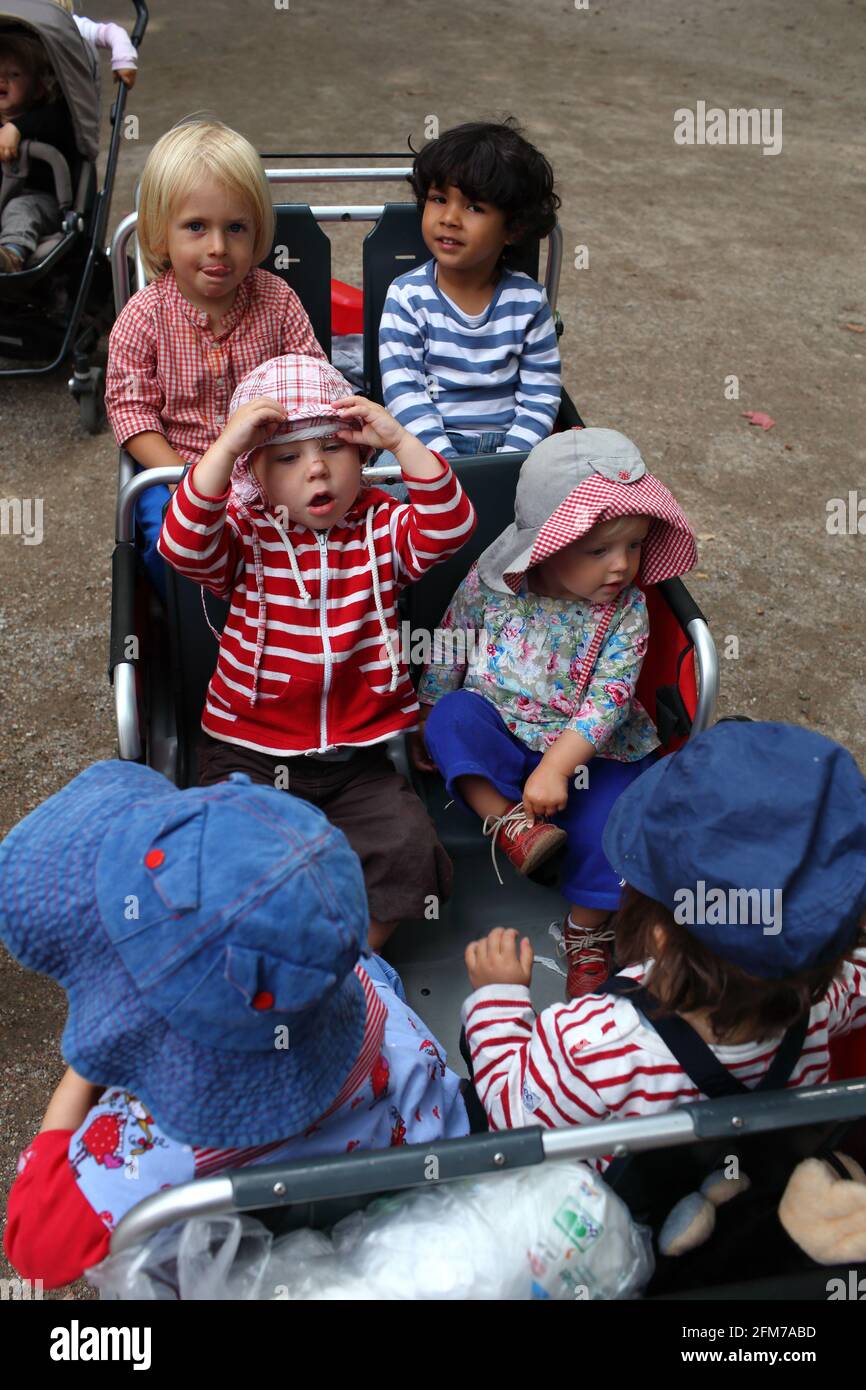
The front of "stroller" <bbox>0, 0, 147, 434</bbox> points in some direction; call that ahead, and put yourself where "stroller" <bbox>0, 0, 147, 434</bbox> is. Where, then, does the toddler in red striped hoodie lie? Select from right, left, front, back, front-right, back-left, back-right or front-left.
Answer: front-left

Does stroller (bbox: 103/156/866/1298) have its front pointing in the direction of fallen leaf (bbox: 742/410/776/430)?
no

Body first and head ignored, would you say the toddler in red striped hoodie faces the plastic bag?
yes

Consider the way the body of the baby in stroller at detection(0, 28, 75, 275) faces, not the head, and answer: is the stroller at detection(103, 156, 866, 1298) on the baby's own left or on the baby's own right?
on the baby's own left

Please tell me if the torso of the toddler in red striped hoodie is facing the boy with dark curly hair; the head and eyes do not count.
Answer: no

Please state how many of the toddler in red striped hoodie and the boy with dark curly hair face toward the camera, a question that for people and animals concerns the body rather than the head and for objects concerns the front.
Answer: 2

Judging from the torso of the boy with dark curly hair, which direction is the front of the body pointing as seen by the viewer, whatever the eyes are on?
toward the camera

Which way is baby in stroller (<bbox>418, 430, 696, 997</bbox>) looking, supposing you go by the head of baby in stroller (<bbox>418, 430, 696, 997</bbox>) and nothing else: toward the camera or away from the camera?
toward the camera

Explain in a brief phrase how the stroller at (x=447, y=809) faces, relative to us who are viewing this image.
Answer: facing the viewer

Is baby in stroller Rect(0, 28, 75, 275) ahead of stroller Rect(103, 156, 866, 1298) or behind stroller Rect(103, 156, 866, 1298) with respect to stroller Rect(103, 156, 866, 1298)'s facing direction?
behind

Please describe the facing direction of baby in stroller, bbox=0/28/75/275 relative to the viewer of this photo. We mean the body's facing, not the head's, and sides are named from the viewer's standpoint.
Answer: facing the viewer and to the left of the viewer

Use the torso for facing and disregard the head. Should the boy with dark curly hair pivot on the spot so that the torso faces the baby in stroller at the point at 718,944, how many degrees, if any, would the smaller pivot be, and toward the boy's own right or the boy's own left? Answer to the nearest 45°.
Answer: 0° — they already face them

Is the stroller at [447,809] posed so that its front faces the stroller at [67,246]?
no

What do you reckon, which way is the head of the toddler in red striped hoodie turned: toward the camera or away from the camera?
toward the camera
